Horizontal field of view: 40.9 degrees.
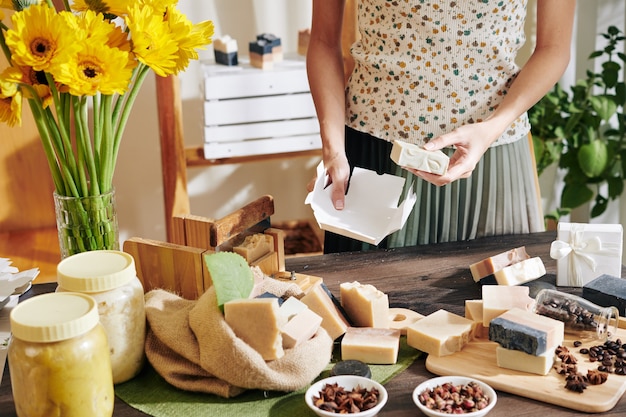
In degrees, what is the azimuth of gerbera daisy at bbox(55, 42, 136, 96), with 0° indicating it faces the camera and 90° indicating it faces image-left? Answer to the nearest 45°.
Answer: approximately 0°

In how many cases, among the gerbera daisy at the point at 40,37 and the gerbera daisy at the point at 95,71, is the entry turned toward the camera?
2

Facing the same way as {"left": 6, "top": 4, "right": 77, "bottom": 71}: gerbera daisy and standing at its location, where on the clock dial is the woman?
The woman is roughly at 8 o'clock from the gerbera daisy.
